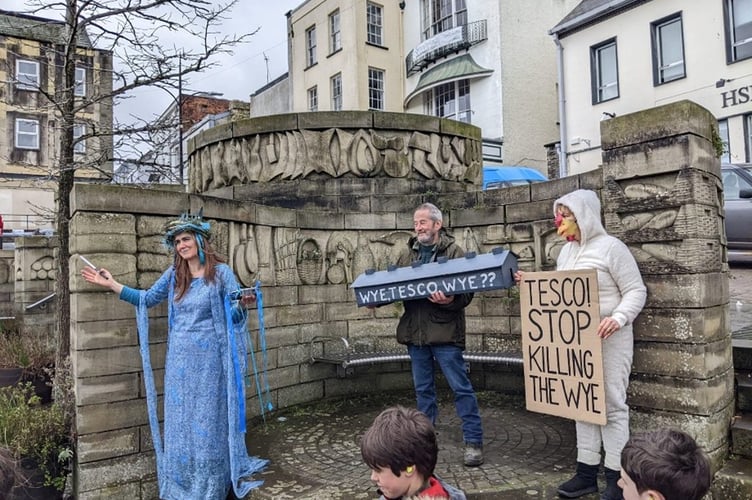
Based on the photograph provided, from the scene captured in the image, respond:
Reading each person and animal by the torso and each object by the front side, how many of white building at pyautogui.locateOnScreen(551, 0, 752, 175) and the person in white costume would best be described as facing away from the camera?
0

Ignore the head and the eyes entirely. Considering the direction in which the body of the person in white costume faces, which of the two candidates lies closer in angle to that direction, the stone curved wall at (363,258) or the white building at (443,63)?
the stone curved wall

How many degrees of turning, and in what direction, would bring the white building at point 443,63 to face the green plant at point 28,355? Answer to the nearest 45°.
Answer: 0° — it already faces it

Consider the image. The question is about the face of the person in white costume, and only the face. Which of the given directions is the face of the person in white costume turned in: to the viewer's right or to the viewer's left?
to the viewer's left

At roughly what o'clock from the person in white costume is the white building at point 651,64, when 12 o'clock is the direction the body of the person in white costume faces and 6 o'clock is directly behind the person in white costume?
The white building is roughly at 5 o'clock from the person in white costume.

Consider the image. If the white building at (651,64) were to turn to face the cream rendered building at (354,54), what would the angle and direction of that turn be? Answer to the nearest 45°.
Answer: approximately 45° to its right

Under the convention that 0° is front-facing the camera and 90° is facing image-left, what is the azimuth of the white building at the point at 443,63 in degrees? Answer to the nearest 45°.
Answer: approximately 45°
